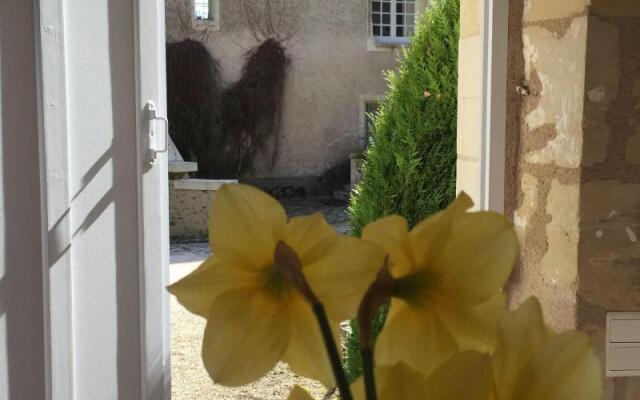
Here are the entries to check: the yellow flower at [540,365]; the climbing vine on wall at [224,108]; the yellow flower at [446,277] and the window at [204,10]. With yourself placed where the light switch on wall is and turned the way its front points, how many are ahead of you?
2

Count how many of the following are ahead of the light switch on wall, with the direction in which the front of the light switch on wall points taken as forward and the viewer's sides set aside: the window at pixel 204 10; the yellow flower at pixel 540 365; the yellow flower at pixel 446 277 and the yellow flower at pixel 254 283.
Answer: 3

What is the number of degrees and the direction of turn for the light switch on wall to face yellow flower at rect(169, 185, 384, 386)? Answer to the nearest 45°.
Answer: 0° — it already faces it

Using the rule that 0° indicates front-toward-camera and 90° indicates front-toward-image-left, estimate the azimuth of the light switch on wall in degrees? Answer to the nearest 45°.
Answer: approximately 0°

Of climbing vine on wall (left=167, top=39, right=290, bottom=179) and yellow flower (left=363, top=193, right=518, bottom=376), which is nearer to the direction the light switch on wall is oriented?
the yellow flower

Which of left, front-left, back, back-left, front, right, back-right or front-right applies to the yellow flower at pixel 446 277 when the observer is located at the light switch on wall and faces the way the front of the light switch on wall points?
front

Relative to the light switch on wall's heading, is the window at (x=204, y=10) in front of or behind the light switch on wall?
behind

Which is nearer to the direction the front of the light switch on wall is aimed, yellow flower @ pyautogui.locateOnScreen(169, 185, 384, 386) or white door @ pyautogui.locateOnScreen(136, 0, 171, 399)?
the yellow flower

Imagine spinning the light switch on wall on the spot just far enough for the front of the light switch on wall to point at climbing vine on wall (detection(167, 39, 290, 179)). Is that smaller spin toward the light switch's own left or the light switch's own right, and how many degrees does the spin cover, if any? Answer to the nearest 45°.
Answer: approximately 135° to the light switch's own right

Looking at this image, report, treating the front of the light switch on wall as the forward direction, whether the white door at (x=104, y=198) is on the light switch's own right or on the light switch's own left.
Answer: on the light switch's own right

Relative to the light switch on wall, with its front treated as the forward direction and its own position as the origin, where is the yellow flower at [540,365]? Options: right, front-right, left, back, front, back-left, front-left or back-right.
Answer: front

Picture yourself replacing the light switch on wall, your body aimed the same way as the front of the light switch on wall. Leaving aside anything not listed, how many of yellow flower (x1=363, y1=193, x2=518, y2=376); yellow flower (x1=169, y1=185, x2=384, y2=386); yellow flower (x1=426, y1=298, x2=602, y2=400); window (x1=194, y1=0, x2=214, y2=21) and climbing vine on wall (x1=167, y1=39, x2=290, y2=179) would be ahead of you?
3

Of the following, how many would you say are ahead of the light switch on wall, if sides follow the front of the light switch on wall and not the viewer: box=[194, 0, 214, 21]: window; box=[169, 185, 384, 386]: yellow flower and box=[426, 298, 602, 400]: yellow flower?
2
